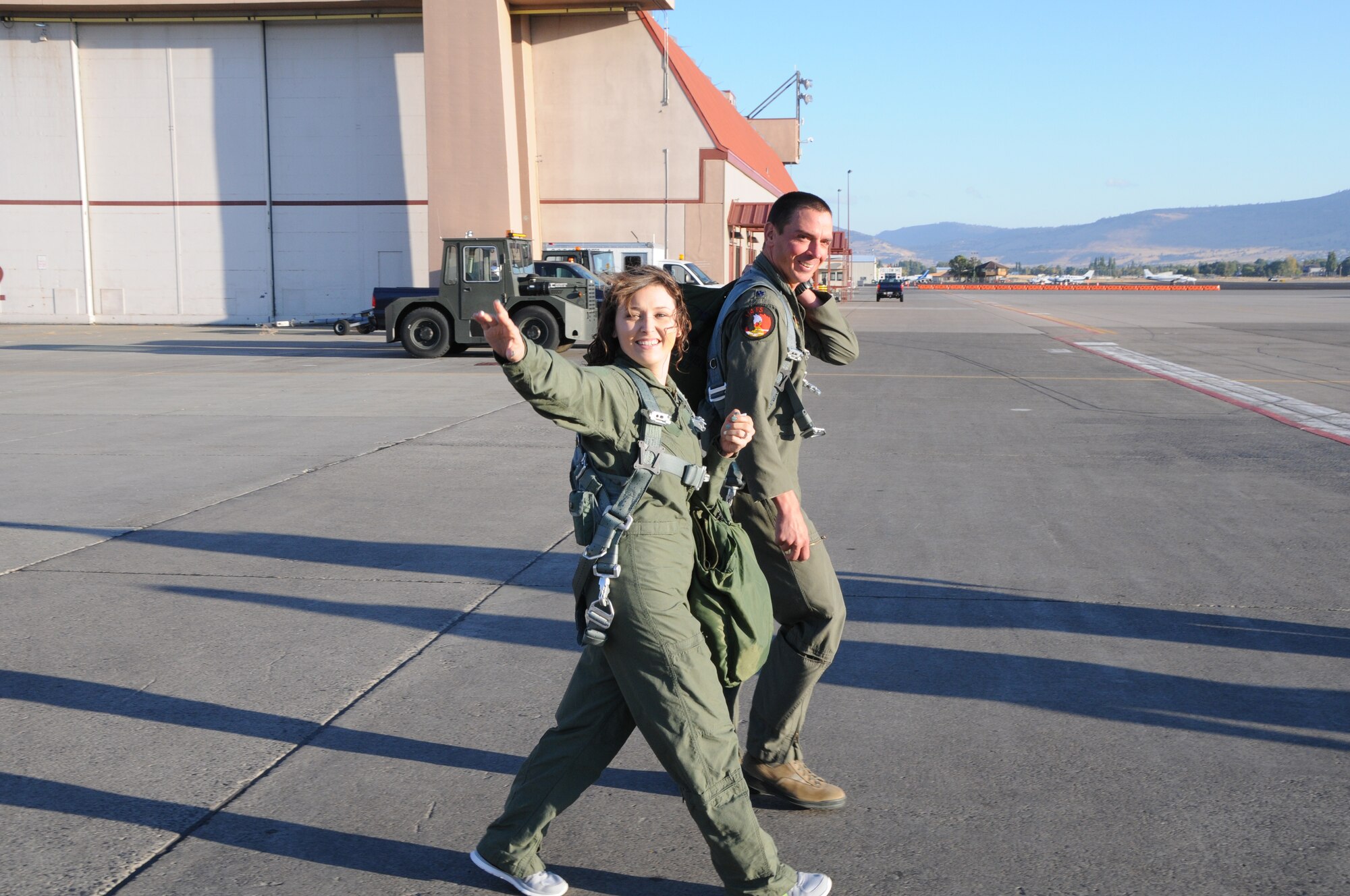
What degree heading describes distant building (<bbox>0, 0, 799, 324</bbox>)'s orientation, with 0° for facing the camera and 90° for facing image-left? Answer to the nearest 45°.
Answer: approximately 0°

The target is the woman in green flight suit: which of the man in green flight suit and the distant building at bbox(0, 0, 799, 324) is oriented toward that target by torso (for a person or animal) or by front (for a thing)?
the distant building

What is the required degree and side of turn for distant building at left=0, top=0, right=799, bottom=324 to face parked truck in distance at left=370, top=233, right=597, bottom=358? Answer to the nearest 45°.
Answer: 0° — it already faces it

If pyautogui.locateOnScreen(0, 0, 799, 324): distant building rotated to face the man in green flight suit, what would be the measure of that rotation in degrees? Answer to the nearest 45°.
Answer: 0° — it already faces them

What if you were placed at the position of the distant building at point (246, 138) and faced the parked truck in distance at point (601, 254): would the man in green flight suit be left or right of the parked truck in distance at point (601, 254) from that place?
right
